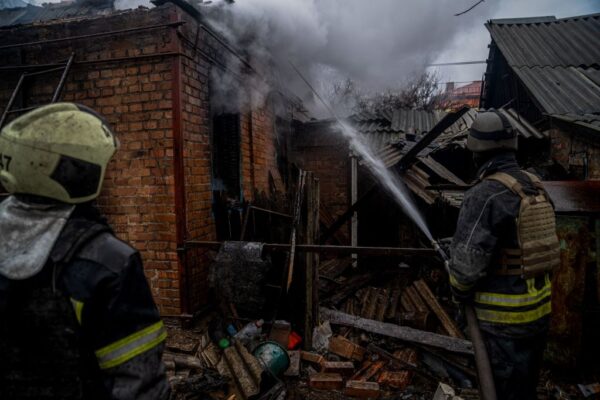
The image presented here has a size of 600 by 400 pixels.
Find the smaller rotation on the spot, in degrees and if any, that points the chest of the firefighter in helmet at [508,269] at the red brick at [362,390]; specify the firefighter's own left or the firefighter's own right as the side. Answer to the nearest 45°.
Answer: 0° — they already face it

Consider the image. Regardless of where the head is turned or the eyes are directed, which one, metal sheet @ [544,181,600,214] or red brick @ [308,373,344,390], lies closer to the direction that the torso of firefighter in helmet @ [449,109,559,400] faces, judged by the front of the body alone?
the red brick

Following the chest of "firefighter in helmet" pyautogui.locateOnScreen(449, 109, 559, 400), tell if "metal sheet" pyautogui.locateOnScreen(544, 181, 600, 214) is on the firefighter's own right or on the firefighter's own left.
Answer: on the firefighter's own right

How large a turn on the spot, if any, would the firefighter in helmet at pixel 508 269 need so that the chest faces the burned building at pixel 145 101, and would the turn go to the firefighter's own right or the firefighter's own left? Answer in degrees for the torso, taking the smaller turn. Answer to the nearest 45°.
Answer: approximately 45° to the firefighter's own left

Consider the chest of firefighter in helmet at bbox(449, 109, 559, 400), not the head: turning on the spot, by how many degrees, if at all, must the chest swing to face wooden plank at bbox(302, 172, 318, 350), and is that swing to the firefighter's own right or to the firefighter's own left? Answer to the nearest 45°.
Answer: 0° — they already face it

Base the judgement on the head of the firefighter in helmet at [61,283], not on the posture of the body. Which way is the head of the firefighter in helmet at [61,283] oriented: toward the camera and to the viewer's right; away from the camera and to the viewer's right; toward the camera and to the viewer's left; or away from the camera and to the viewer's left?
away from the camera and to the viewer's right

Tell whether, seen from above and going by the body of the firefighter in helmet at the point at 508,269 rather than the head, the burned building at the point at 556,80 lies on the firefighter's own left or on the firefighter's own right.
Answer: on the firefighter's own right

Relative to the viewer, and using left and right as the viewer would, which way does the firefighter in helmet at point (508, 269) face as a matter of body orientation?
facing away from the viewer and to the left of the viewer

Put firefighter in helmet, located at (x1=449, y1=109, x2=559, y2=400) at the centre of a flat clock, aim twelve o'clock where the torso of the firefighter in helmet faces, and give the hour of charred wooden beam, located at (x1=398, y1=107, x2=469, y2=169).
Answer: The charred wooden beam is roughly at 1 o'clock from the firefighter in helmet.

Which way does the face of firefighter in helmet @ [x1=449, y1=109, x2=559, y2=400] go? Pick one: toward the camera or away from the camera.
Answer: away from the camera
